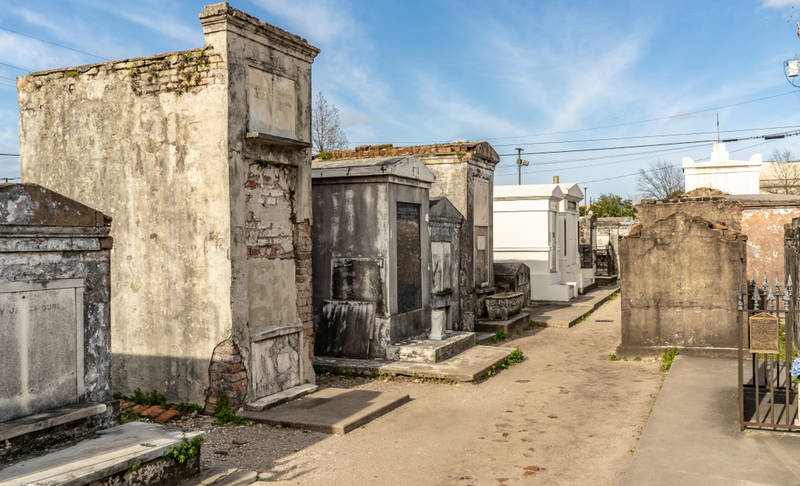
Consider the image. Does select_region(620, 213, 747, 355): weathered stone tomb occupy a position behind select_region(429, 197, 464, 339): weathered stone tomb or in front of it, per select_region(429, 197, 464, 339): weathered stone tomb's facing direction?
in front

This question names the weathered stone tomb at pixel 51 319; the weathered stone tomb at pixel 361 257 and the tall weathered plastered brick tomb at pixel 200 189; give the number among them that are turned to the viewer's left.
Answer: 0

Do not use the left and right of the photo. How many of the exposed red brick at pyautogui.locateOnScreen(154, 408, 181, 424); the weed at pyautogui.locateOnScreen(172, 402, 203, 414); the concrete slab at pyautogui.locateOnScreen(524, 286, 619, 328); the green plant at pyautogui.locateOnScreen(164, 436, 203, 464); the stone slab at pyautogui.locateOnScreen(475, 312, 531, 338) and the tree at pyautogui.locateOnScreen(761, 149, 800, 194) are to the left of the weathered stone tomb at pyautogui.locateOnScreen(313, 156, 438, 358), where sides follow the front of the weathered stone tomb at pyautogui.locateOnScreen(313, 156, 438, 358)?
3

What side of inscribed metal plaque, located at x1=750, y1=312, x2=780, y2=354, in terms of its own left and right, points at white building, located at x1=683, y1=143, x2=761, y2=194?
back

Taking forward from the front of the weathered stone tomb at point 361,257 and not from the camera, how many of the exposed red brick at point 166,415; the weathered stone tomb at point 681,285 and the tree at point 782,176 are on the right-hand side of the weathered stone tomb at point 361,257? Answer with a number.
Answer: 1

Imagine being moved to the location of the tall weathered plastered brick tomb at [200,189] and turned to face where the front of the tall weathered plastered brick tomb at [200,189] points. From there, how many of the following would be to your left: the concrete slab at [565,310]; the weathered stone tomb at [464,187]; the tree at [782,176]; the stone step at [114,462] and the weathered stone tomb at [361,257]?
4

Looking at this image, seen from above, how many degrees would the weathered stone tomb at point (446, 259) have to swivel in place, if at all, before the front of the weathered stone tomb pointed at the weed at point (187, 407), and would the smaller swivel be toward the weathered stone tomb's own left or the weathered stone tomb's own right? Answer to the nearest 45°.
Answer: approximately 90° to the weathered stone tomb's own right

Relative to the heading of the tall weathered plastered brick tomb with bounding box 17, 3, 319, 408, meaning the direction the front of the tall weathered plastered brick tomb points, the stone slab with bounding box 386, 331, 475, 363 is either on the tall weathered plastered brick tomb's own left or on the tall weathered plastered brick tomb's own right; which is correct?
on the tall weathered plastered brick tomb's own left

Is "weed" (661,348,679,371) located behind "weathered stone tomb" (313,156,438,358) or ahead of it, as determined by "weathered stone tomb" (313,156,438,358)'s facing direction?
ahead

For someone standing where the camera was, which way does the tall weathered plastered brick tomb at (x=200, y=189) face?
facing the viewer and to the right of the viewer

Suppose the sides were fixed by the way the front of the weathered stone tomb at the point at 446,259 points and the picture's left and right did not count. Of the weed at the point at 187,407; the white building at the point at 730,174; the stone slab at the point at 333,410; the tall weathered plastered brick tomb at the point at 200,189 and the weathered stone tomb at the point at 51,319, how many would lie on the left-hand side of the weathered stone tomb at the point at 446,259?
1

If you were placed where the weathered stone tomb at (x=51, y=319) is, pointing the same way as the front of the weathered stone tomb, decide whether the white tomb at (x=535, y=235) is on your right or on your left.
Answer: on your left

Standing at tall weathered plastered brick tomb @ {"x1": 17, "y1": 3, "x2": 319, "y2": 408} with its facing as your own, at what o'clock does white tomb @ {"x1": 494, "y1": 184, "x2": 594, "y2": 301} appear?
The white tomb is roughly at 9 o'clock from the tall weathered plastered brick tomb.

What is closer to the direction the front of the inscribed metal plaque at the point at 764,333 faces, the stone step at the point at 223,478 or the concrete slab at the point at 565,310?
the stone step

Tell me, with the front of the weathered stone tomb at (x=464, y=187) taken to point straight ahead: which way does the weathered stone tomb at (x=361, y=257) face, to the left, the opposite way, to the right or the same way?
the same way

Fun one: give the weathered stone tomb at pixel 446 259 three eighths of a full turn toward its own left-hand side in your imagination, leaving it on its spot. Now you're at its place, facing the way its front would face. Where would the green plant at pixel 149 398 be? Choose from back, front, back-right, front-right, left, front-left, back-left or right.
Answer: back-left

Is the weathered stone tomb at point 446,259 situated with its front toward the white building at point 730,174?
no
